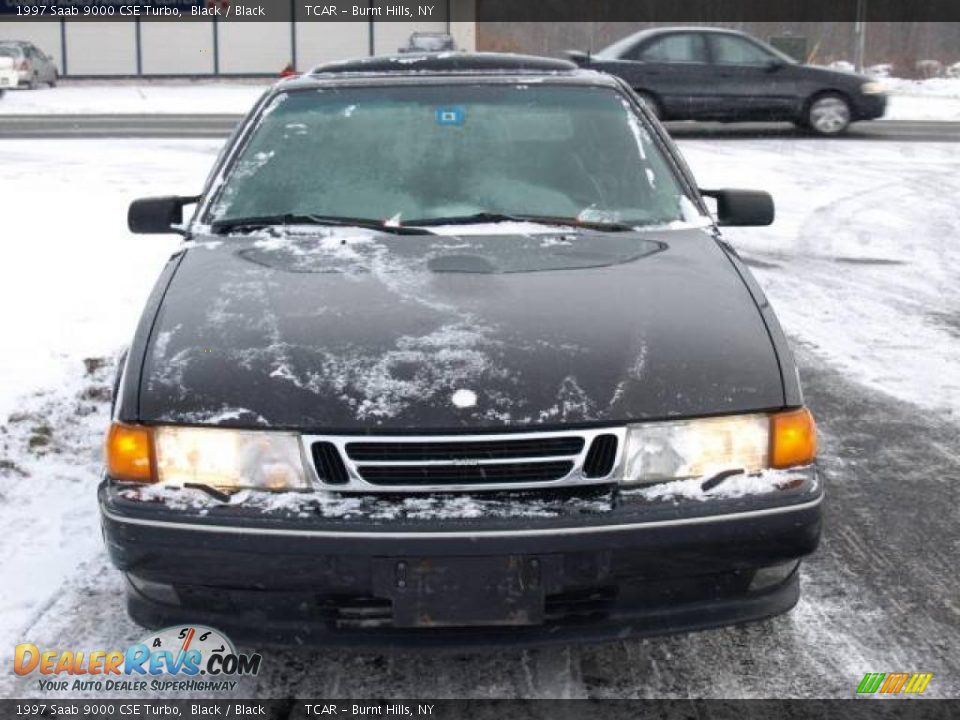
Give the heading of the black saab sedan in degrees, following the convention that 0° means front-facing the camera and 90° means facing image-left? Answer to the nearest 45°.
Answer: approximately 0°

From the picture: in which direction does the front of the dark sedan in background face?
to the viewer's right
